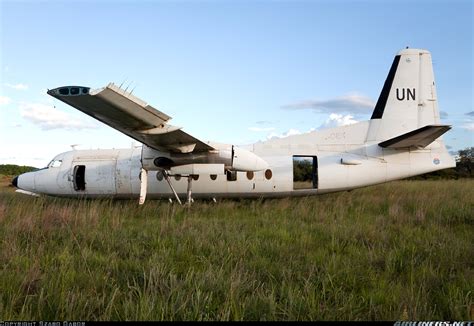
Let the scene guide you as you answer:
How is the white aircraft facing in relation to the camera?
to the viewer's left
